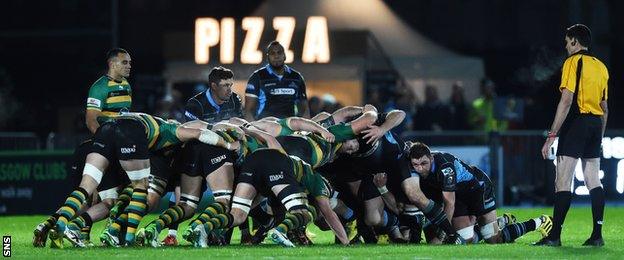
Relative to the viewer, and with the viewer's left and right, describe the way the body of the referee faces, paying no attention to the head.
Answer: facing away from the viewer and to the left of the viewer
